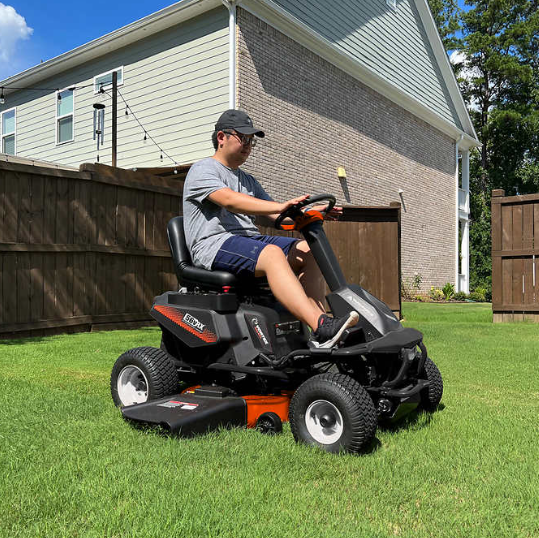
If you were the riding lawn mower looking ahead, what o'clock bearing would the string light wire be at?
The string light wire is roughly at 7 o'clock from the riding lawn mower.

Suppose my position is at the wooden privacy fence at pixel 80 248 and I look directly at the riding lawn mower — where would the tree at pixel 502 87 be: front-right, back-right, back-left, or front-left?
back-left

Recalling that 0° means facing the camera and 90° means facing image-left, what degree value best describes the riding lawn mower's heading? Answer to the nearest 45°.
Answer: approximately 315°

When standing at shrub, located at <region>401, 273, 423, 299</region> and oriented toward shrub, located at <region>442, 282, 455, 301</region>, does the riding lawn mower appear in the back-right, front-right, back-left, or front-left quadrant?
back-right

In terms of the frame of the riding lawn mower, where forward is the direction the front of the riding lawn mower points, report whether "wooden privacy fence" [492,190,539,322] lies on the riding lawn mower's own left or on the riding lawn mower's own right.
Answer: on the riding lawn mower's own left

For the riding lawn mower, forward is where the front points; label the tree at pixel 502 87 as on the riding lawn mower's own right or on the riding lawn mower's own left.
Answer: on the riding lawn mower's own left

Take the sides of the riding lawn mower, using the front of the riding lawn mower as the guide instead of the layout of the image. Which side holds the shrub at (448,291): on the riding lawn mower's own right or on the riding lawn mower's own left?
on the riding lawn mower's own left

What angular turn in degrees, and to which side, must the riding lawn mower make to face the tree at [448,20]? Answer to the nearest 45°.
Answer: approximately 135° to its left

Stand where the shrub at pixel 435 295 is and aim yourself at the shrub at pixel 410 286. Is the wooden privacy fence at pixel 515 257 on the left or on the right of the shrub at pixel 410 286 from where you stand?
left
